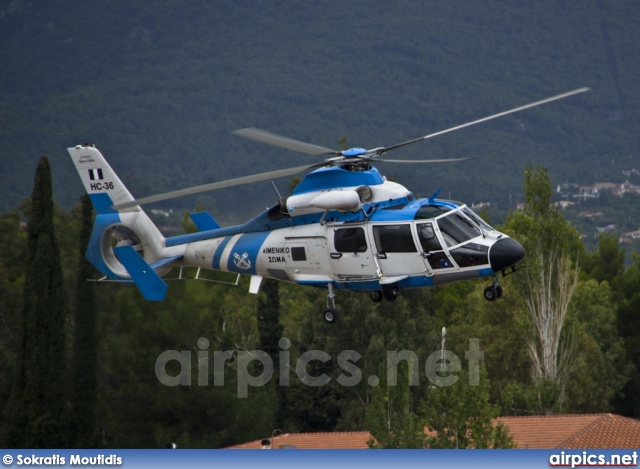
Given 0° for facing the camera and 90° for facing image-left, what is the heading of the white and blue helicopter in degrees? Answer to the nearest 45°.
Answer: approximately 315°

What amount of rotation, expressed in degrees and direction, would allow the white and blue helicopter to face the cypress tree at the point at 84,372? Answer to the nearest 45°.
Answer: approximately 180°

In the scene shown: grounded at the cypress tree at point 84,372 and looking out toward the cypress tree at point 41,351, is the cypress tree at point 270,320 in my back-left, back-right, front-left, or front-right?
back-right

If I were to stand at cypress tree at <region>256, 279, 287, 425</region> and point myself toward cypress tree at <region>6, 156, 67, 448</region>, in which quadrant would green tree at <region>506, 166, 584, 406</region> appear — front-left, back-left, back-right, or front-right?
back-left

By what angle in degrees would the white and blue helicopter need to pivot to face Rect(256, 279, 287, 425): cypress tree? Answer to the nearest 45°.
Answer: approximately 135° to its left

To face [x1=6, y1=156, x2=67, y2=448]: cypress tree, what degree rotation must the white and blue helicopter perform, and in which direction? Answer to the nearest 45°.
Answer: approximately 180°
